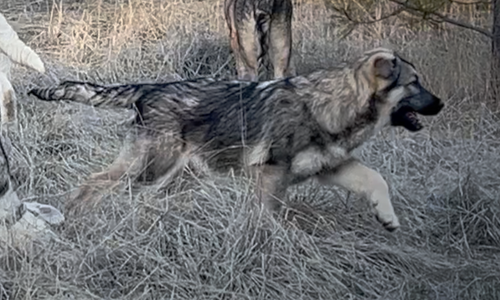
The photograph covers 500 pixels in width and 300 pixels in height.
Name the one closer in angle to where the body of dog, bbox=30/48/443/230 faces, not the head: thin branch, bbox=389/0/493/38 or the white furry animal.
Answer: the thin branch

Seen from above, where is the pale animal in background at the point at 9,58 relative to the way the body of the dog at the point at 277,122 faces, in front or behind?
behind

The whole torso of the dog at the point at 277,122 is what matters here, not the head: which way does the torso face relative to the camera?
to the viewer's right

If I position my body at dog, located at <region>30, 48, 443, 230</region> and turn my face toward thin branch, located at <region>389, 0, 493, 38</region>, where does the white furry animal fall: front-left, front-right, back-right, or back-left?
back-left
